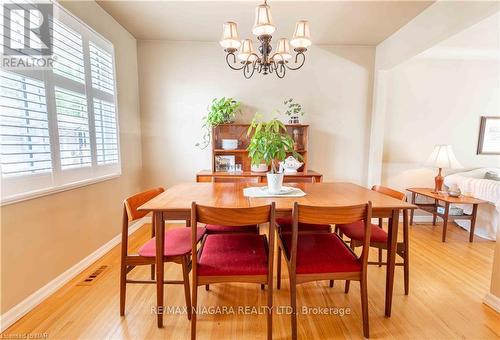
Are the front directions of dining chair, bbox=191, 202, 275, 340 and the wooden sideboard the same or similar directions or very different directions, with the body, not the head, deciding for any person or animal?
very different directions

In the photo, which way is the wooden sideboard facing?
toward the camera

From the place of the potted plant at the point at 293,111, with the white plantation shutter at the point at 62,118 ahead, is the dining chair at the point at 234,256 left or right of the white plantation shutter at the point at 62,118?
left

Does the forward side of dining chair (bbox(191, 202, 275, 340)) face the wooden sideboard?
yes

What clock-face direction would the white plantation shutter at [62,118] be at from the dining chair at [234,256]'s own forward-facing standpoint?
The white plantation shutter is roughly at 10 o'clock from the dining chair.

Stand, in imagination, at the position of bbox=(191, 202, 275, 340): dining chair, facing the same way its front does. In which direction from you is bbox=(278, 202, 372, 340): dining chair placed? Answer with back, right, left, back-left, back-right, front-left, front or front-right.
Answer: right

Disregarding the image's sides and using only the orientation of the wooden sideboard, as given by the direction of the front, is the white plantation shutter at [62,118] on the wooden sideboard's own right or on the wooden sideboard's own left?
on the wooden sideboard's own right

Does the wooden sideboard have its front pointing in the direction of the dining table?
yes

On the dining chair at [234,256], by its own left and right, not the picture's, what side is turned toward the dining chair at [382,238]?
right

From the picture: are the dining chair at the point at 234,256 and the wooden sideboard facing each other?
yes

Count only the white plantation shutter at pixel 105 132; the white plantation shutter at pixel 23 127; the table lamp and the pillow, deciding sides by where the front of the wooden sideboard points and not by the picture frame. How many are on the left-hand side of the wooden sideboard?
2

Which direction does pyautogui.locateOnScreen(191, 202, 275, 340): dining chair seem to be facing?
away from the camera

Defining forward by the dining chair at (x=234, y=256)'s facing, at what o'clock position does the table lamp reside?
The table lamp is roughly at 2 o'clock from the dining chair.

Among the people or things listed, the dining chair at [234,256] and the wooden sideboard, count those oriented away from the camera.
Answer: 1

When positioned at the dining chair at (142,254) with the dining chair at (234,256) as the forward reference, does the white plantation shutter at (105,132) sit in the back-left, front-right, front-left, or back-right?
back-left

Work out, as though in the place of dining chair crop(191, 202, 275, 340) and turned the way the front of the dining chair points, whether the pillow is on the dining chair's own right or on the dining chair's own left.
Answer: on the dining chair's own right

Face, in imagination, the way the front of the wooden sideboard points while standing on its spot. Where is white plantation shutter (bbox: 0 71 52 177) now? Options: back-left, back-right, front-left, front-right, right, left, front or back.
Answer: front-right

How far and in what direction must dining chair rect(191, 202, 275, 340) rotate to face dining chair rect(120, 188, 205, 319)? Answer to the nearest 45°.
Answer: approximately 90° to its left
